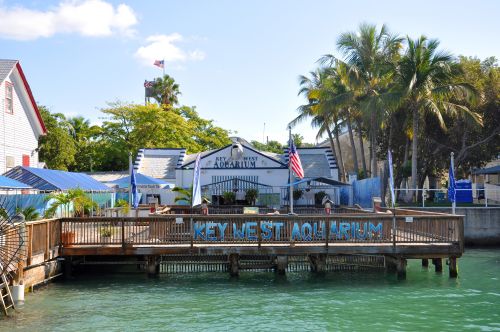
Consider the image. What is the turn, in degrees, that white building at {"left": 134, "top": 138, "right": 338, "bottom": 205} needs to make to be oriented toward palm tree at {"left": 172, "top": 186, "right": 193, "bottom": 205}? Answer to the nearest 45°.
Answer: approximately 45° to its right

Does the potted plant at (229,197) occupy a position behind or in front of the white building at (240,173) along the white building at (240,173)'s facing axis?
in front

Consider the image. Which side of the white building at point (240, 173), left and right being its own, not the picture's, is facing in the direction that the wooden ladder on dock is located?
front

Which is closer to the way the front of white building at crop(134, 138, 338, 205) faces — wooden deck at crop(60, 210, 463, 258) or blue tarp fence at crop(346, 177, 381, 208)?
the wooden deck

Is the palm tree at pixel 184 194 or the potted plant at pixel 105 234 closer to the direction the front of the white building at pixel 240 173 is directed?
the potted plant

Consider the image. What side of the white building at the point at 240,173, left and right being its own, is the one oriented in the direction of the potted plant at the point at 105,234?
front

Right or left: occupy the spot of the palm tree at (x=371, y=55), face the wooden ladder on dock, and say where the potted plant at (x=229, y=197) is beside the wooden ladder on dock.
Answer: right

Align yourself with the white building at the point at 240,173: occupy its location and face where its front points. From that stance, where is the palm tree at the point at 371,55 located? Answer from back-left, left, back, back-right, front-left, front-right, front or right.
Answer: left

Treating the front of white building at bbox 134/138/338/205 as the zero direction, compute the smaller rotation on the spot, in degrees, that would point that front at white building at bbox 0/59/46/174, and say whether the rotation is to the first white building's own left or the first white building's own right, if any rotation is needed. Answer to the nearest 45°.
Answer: approximately 45° to the first white building's own right

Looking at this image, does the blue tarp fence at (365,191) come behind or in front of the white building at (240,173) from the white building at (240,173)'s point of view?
in front

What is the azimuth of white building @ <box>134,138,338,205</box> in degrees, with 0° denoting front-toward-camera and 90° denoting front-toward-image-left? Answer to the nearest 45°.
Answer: approximately 0°

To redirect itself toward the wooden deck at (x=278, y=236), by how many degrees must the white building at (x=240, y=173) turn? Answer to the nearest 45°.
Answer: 0° — it already faces it
